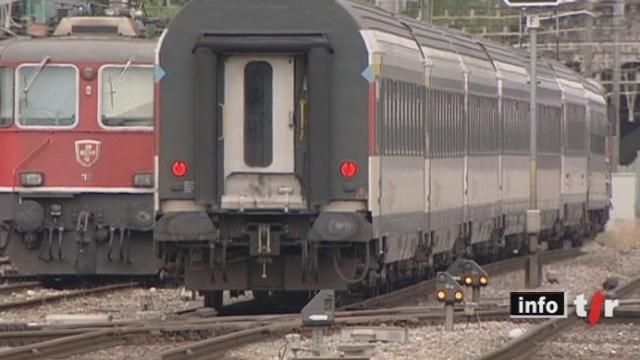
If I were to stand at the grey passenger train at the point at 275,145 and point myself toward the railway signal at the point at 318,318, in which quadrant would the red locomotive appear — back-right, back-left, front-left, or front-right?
back-right

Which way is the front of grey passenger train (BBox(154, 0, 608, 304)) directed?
away from the camera

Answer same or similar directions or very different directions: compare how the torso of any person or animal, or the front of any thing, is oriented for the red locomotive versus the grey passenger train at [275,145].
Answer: very different directions

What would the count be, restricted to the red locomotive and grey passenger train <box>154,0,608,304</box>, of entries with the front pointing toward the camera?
1

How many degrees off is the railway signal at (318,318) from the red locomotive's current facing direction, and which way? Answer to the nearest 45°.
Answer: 0° — it already faces it

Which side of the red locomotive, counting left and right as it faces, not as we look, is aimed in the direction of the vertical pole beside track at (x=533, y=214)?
left

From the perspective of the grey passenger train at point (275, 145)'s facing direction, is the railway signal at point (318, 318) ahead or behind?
behind

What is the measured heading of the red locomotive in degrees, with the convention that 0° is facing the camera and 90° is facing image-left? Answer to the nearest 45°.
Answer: approximately 0°
